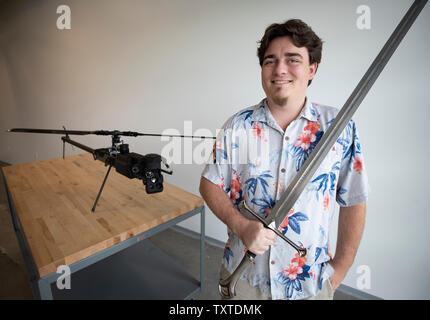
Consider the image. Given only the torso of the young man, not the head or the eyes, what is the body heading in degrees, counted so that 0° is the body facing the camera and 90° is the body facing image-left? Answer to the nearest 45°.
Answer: approximately 0°
